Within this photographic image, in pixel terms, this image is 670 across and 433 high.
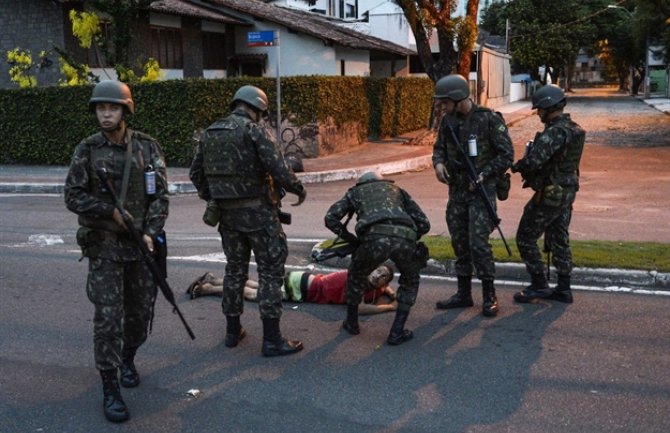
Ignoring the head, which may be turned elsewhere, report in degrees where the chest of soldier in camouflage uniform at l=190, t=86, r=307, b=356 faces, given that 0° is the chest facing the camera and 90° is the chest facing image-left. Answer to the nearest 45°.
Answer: approximately 225°

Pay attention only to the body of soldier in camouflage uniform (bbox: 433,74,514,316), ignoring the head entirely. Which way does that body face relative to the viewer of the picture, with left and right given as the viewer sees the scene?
facing the viewer and to the left of the viewer

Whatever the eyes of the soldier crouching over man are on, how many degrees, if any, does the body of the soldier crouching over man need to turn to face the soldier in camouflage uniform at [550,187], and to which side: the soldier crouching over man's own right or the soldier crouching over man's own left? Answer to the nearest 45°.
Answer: approximately 45° to the soldier crouching over man's own right

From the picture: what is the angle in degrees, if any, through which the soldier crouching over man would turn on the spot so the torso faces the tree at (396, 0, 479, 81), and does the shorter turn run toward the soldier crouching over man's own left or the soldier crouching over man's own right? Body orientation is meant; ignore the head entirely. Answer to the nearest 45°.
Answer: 0° — they already face it

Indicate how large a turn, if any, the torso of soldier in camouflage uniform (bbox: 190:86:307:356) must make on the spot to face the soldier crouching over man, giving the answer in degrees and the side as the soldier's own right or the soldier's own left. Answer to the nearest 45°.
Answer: approximately 45° to the soldier's own right

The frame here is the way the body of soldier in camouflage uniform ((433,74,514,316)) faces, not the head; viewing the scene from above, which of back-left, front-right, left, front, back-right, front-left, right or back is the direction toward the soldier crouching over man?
front

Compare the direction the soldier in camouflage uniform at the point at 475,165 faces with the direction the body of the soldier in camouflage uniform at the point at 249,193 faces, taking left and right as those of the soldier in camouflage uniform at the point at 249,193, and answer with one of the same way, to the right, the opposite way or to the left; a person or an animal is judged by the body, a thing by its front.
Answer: the opposite way

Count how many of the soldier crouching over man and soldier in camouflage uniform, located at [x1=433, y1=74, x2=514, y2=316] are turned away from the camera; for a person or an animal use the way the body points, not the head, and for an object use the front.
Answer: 1

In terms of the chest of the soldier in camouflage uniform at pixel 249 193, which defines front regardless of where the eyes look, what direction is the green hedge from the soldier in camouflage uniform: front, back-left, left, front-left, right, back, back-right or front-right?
front-left

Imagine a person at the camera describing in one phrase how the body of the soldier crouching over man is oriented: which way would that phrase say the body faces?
away from the camera

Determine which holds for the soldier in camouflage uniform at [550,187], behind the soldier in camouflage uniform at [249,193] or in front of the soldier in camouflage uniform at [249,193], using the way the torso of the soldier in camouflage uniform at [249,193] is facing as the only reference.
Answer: in front

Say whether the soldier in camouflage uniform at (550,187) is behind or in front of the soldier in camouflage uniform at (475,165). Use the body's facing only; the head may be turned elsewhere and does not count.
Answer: behind

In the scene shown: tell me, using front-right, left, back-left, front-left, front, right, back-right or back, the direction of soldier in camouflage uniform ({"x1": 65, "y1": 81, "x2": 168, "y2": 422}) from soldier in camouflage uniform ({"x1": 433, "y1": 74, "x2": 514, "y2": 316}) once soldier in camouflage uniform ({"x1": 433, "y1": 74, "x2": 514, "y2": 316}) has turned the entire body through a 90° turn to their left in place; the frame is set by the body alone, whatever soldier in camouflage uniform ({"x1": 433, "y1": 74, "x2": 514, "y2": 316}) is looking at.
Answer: right

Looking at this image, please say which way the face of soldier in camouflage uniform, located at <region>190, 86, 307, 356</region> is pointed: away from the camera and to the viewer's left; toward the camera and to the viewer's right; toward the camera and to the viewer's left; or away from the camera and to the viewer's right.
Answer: away from the camera and to the viewer's right

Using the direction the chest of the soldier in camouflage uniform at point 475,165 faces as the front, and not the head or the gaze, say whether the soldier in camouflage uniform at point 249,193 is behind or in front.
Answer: in front
